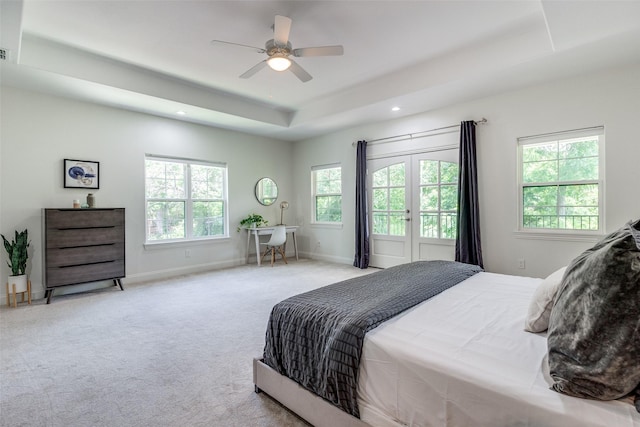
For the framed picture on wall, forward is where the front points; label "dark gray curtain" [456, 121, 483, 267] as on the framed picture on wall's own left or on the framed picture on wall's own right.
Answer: on the framed picture on wall's own left

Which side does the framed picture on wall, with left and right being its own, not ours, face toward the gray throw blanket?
front

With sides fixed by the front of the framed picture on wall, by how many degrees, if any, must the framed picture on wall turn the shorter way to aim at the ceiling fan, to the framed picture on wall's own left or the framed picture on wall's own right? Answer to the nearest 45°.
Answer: approximately 45° to the framed picture on wall's own left

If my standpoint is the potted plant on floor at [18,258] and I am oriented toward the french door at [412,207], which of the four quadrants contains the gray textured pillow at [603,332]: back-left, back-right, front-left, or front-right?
front-right

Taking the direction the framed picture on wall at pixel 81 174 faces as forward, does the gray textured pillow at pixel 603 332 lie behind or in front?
in front

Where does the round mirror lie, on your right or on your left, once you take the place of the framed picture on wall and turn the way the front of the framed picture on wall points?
on your left

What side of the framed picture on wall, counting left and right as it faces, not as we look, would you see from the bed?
front

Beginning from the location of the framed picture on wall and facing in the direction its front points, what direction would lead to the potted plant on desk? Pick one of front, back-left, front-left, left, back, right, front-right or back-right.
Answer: left

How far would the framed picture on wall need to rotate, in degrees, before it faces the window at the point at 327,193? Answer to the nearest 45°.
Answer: approximately 90° to its left

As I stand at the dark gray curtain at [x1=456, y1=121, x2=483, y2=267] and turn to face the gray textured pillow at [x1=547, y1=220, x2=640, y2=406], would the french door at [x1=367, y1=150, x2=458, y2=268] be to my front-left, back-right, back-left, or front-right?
back-right
